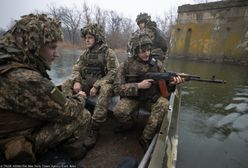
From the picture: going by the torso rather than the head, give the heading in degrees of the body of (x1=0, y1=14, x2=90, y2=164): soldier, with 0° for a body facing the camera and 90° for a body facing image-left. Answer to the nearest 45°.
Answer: approximately 270°

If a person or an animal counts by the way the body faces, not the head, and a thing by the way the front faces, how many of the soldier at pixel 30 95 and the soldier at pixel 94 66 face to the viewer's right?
1

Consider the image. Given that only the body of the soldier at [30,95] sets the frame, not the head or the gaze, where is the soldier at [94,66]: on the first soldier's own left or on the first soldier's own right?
on the first soldier's own left

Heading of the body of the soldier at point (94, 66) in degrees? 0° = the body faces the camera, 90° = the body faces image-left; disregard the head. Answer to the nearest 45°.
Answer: approximately 45°

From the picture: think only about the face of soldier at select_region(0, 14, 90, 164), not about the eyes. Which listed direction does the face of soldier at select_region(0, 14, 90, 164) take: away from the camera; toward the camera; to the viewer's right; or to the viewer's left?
to the viewer's right

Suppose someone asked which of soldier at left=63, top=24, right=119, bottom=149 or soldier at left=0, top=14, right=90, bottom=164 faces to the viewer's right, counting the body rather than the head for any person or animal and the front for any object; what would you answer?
soldier at left=0, top=14, right=90, bottom=164

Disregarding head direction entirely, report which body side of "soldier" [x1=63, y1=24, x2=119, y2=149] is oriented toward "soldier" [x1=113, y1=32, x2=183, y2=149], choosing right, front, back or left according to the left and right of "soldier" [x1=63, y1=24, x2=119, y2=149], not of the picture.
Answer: left

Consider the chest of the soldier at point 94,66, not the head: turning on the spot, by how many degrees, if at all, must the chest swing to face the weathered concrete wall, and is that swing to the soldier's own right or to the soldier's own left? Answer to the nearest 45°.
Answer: approximately 180°

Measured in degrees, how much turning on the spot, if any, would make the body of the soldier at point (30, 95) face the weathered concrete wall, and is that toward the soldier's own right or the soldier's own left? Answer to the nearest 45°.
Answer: approximately 45° to the soldier's own left

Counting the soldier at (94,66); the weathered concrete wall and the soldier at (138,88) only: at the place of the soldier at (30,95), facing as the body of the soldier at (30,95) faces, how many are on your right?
0
